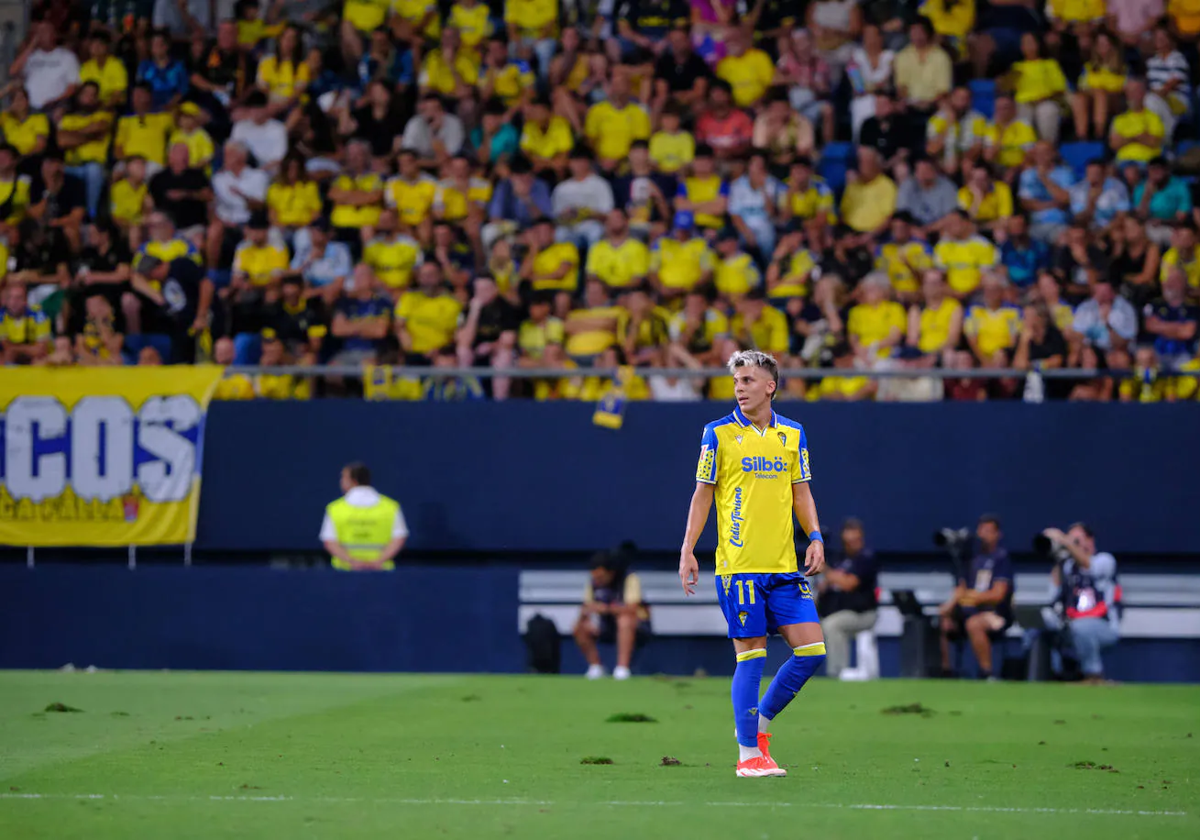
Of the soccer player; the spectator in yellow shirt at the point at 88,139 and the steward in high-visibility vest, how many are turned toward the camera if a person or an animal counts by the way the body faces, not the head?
2

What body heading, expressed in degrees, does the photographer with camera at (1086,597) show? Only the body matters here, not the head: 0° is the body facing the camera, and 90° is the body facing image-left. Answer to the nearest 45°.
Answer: approximately 45°

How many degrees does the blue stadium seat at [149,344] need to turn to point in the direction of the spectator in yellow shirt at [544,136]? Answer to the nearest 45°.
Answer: approximately 90° to its left

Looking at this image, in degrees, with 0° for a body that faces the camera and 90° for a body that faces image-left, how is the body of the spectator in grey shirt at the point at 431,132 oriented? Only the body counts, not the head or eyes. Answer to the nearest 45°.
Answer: approximately 0°

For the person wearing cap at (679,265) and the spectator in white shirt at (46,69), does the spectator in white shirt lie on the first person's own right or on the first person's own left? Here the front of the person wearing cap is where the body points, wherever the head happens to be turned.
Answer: on the first person's own right

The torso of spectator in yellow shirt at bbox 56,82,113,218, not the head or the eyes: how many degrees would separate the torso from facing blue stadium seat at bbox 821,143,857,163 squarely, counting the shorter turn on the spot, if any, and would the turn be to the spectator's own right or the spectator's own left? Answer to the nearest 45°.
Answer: approximately 90° to the spectator's own left

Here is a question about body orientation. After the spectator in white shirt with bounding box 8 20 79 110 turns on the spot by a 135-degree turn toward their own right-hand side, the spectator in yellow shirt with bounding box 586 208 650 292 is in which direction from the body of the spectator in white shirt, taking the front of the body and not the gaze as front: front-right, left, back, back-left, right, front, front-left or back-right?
back

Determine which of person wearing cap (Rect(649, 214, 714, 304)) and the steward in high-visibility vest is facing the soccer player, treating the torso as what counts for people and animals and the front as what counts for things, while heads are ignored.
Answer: the person wearing cap

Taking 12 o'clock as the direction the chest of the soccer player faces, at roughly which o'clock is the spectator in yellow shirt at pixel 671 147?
The spectator in yellow shirt is roughly at 6 o'clock from the soccer player.

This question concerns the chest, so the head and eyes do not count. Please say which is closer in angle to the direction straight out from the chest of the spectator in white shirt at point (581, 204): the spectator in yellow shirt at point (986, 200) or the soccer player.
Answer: the soccer player
